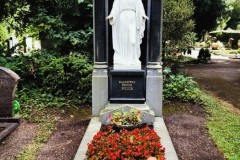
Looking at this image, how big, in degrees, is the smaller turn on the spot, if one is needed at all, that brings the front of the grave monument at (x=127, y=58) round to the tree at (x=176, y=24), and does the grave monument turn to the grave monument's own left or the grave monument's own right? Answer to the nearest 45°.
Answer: approximately 180°

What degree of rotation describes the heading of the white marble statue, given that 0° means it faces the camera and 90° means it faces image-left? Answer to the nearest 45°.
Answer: approximately 0°

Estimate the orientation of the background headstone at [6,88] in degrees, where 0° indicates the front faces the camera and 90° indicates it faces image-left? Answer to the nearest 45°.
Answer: approximately 0°

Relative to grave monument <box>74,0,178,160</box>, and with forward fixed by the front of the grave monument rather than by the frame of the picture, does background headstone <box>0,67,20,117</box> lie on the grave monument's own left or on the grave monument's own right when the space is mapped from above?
on the grave monument's own right

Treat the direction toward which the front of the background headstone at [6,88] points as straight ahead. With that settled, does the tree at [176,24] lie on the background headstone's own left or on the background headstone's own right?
on the background headstone's own left

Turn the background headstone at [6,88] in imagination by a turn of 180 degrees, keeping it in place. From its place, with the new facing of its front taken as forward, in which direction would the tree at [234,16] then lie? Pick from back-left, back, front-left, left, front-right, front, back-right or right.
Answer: front-right

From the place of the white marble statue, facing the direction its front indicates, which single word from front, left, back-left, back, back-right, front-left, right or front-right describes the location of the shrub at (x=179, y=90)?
back-left
